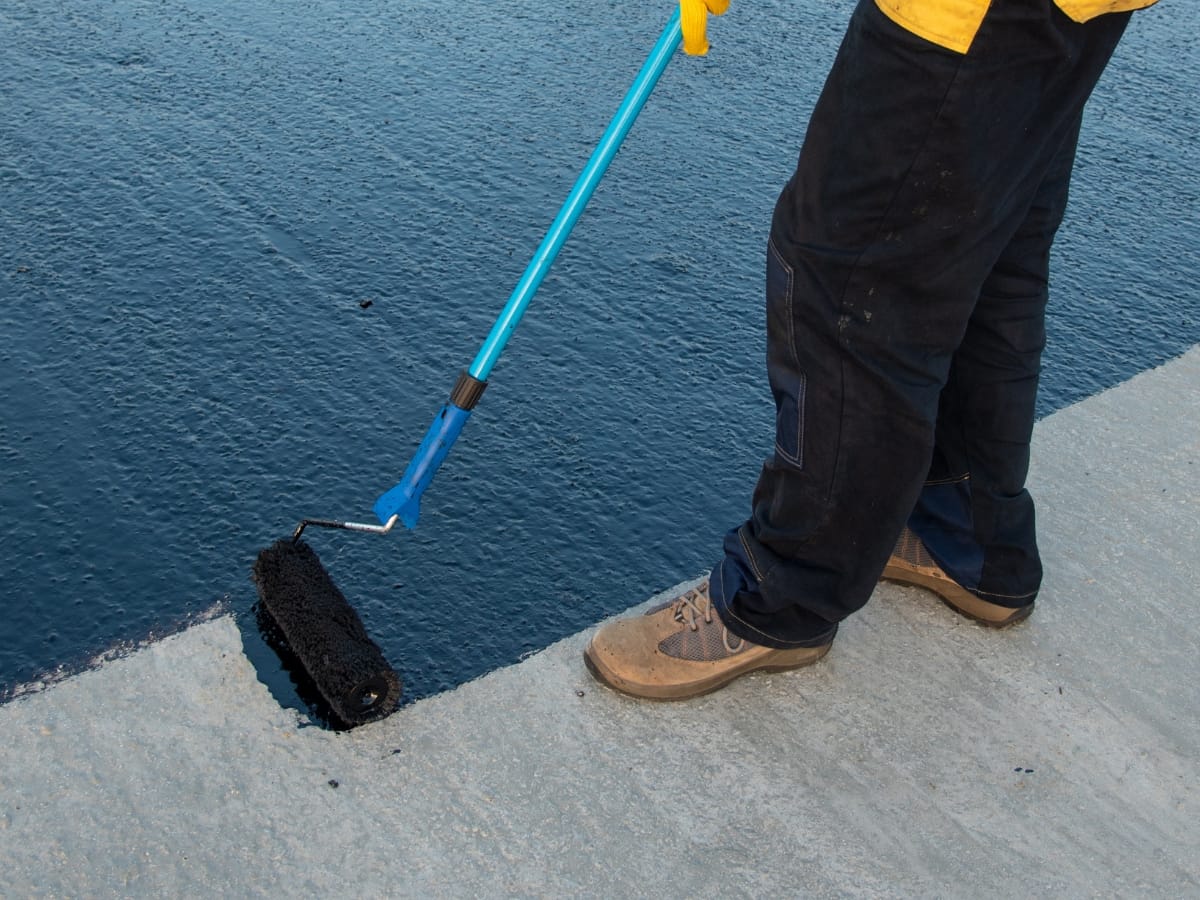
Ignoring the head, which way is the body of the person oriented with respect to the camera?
to the viewer's left
